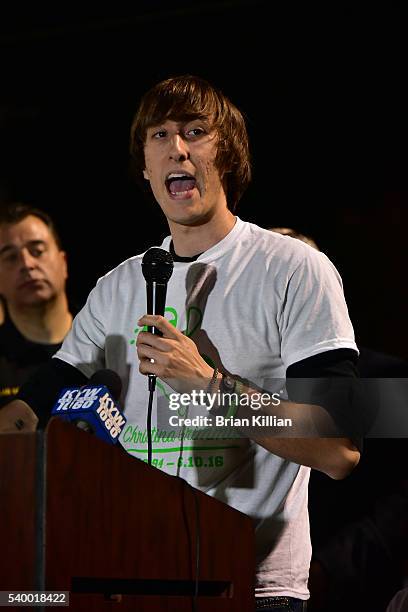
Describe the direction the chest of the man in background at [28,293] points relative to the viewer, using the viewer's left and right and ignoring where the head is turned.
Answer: facing the viewer and to the left of the viewer

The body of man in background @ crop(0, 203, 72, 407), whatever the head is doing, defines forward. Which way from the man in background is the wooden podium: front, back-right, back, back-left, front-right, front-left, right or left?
front-left
